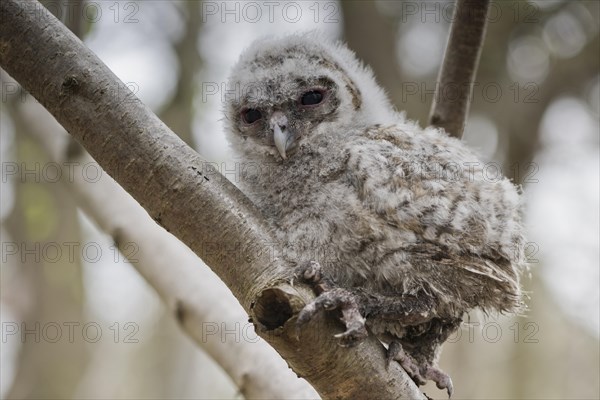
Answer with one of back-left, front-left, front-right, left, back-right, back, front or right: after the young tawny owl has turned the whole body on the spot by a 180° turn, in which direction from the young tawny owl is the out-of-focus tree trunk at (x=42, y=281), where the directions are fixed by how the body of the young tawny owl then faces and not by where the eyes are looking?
left

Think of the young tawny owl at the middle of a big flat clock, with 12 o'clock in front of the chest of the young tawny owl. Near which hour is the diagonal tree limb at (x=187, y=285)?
The diagonal tree limb is roughly at 3 o'clock from the young tawny owl.

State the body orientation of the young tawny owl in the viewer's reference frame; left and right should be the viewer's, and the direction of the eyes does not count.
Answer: facing the viewer and to the left of the viewer
